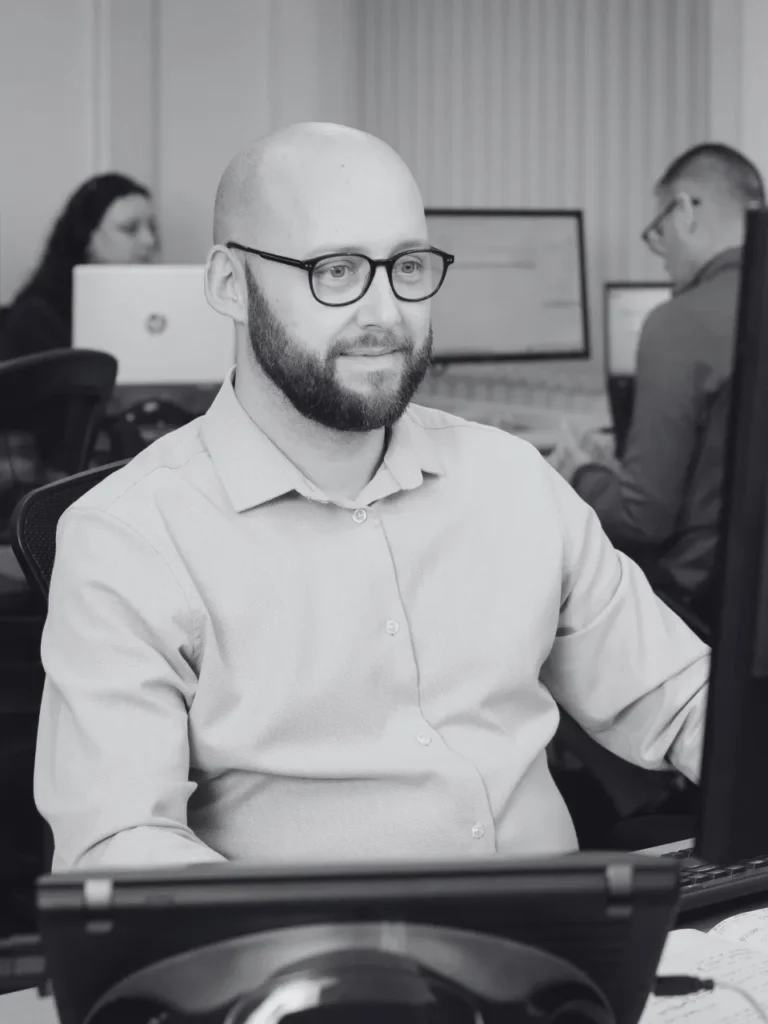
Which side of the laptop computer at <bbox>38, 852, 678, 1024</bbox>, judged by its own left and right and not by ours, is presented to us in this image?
back

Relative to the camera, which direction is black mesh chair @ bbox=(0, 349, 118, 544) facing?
away from the camera

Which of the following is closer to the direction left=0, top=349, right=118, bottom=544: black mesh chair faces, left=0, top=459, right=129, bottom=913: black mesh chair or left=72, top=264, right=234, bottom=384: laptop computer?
the laptop computer

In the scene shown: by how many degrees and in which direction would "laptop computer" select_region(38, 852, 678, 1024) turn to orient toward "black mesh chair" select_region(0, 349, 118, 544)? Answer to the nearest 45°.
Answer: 0° — it already faces it

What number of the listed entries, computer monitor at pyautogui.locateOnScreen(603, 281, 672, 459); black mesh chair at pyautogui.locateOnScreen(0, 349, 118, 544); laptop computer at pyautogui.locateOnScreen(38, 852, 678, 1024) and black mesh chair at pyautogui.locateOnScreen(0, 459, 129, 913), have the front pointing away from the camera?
2

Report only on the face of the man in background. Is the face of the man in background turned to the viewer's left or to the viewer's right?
to the viewer's left

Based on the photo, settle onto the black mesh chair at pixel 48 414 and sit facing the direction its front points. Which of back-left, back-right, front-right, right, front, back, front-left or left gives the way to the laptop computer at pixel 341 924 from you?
back
